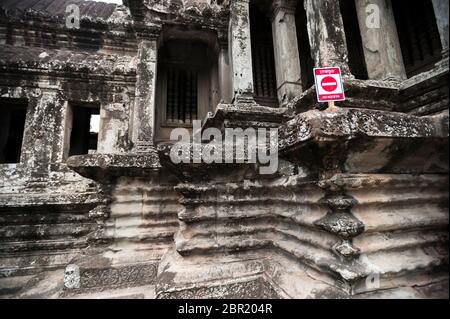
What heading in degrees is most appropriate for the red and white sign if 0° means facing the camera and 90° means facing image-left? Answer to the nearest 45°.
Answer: approximately 0°
